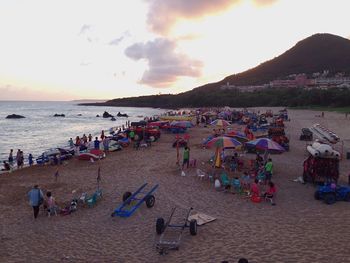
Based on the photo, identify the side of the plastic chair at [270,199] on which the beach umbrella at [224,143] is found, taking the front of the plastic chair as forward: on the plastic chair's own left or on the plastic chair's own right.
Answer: on the plastic chair's own right

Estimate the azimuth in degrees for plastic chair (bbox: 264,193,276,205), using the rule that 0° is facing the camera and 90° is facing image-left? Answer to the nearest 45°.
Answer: approximately 90°

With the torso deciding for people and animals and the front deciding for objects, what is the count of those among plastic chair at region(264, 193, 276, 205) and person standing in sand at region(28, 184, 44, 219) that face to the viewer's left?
1

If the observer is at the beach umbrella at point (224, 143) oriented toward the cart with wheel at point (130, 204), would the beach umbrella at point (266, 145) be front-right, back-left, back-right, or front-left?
back-left
